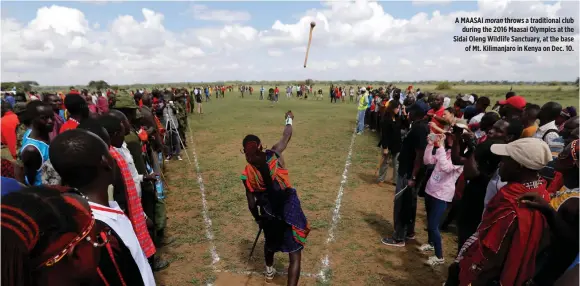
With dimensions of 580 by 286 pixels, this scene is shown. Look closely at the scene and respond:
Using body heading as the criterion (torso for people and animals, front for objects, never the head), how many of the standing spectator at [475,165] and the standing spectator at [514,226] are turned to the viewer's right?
0

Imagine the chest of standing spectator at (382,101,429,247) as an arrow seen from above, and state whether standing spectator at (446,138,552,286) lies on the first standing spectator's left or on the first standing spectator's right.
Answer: on the first standing spectator's left

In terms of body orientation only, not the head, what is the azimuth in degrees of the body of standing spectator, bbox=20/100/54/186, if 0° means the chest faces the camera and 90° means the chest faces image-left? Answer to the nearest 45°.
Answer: approximately 270°

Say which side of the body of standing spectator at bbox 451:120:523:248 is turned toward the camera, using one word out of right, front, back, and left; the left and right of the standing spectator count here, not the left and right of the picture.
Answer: left

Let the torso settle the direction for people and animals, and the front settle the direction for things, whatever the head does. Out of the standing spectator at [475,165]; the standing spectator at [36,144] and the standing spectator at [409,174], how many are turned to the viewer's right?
1

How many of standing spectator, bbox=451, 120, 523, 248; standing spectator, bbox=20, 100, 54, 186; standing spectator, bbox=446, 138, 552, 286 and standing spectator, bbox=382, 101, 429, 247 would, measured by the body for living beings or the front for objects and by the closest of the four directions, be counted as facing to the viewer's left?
3

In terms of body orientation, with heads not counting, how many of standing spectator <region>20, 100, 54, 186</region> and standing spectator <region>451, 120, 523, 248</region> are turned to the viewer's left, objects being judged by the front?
1

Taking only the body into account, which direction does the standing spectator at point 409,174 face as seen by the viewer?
to the viewer's left

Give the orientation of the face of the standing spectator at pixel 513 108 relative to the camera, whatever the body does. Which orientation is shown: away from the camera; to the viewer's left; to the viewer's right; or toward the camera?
to the viewer's left

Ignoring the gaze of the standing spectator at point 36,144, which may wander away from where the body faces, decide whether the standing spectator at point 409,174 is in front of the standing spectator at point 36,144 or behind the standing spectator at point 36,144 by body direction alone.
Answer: in front
